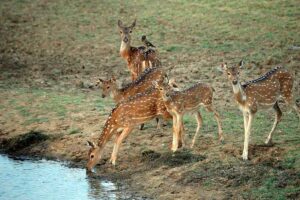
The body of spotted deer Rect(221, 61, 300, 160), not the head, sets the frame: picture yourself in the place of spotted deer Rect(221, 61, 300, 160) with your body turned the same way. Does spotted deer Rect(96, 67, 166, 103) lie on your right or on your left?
on your right

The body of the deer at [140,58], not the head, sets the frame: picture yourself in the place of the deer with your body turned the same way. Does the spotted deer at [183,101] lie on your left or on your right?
on your left

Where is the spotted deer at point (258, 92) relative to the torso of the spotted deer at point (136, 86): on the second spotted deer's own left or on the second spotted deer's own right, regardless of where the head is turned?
on the second spotted deer's own left

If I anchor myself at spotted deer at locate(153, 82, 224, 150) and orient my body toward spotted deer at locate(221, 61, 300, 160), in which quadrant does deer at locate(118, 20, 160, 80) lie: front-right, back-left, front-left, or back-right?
back-left

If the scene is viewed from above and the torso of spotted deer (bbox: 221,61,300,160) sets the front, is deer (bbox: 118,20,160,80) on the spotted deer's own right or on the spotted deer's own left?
on the spotted deer's own right

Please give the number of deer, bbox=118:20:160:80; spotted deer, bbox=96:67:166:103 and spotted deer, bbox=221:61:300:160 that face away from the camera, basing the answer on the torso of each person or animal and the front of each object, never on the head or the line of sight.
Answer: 0

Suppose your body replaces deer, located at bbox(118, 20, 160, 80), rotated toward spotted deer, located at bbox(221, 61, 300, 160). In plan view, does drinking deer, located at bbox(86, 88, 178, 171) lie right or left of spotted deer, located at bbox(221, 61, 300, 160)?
right

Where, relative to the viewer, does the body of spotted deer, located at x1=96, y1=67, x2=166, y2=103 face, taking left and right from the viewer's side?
facing the viewer and to the left of the viewer
